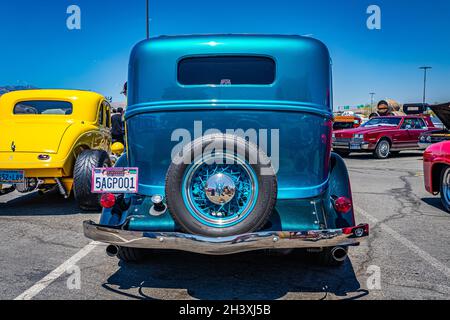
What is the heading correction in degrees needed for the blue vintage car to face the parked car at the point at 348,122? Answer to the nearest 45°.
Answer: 0° — it already faces it

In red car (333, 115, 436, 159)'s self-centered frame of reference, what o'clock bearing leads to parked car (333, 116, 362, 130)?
The parked car is roughly at 4 o'clock from the red car.

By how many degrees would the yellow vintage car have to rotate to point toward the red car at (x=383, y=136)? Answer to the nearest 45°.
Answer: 0° — it already faces it

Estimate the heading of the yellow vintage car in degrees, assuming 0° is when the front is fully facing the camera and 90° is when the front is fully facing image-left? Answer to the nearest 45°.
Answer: approximately 225°

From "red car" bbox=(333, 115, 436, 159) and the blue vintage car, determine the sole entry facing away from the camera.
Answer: the blue vintage car

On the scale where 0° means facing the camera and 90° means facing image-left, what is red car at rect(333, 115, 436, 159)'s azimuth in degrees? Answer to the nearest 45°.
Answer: approximately 45°

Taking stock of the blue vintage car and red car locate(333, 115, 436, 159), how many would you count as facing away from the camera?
1

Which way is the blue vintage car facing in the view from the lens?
facing away from the viewer
